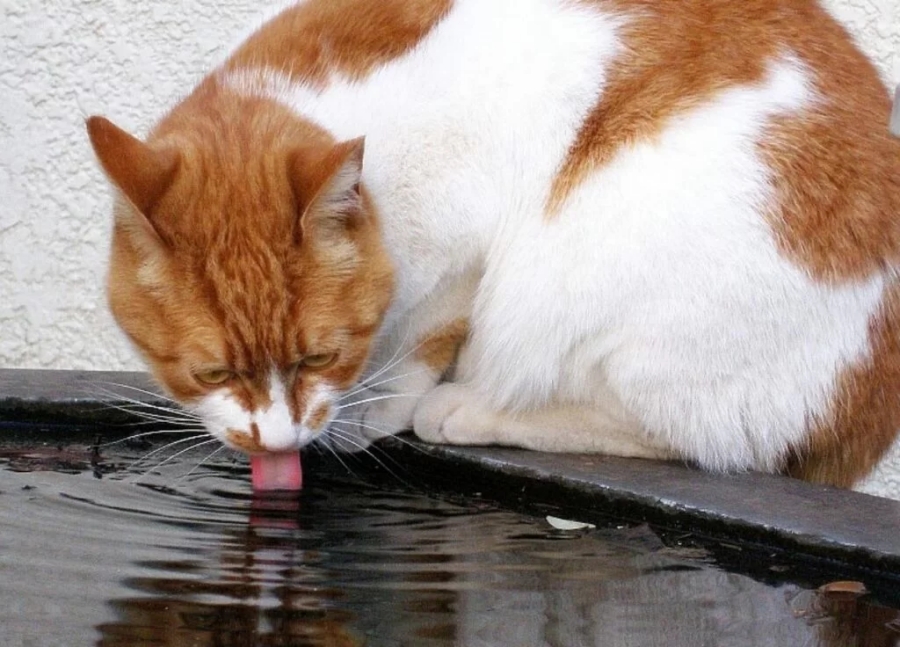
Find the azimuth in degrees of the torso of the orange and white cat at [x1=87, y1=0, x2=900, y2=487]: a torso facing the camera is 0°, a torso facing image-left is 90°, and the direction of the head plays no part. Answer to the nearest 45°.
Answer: approximately 45°
